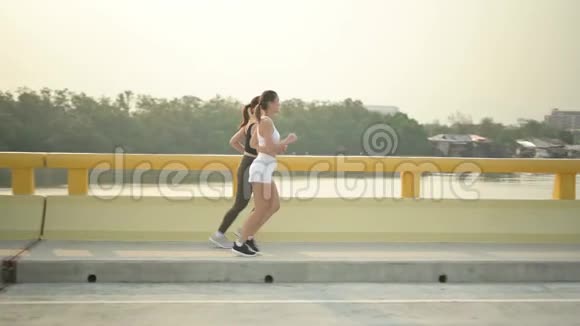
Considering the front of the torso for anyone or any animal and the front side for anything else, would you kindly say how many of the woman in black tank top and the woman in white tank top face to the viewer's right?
2

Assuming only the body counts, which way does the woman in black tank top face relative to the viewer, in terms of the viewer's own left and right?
facing to the right of the viewer

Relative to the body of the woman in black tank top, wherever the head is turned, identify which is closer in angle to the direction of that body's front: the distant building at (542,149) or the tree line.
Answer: the distant building

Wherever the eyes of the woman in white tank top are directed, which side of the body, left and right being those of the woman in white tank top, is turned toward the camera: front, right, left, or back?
right

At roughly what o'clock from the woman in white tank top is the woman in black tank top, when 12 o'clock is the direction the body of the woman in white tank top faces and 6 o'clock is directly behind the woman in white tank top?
The woman in black tank top is roughly at 8 o'clock from the woman in white tank top.

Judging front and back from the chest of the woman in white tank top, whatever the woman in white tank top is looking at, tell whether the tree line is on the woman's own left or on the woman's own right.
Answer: on the woman's own left

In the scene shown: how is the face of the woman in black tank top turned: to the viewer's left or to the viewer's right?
to the viewer's right

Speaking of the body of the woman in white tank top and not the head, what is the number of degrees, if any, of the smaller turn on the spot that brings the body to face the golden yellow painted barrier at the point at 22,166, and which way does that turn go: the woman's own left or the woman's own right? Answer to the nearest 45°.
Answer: approximately 180°

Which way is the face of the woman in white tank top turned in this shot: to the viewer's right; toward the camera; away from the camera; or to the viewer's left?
to the viewer's right
